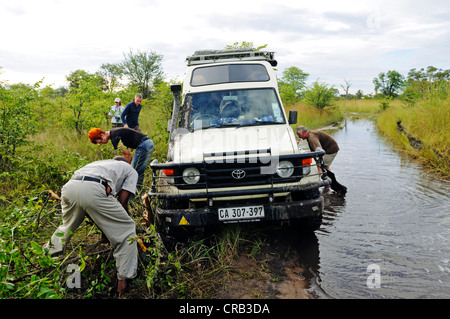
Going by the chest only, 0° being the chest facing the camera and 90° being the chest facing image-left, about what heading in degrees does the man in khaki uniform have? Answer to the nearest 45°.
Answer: approximately 225°

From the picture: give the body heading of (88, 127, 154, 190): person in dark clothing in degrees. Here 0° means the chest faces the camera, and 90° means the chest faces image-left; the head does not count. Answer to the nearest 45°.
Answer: approximately 90°

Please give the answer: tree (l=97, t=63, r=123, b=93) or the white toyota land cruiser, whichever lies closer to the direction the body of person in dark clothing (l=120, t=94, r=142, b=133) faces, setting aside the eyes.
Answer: the white toyota land cruiser

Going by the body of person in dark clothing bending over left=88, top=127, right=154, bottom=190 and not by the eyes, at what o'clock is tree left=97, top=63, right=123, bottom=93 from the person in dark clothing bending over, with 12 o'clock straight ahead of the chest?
The tree is roughly at 3 o'clock from the person in dark clothing bending over.

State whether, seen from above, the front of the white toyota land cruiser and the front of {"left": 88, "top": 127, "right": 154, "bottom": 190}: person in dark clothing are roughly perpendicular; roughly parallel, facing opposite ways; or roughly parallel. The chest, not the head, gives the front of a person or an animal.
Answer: roughly perpendicular

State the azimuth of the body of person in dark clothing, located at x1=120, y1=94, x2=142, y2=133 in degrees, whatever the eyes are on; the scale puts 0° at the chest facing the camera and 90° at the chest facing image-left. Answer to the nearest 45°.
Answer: approximately 315°

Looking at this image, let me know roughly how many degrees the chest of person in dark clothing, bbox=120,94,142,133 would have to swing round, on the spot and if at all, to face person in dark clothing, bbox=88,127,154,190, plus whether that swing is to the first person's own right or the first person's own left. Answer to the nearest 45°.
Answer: approximately 45° to the first person's own right

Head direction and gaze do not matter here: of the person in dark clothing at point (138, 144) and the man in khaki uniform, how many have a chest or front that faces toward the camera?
0

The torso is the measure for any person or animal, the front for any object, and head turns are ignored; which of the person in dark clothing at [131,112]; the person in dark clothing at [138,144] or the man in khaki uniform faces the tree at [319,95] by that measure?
the man in khaki uniform

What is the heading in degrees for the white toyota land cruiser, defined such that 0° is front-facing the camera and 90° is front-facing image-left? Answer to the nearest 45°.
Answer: approximately 0°

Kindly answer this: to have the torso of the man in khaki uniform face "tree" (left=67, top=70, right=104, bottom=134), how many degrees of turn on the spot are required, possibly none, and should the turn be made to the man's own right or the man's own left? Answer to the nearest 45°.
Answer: approximately 45° to the man's own left

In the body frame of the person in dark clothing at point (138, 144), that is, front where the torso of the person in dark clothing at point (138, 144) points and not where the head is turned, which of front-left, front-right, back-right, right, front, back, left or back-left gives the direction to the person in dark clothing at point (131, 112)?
right
